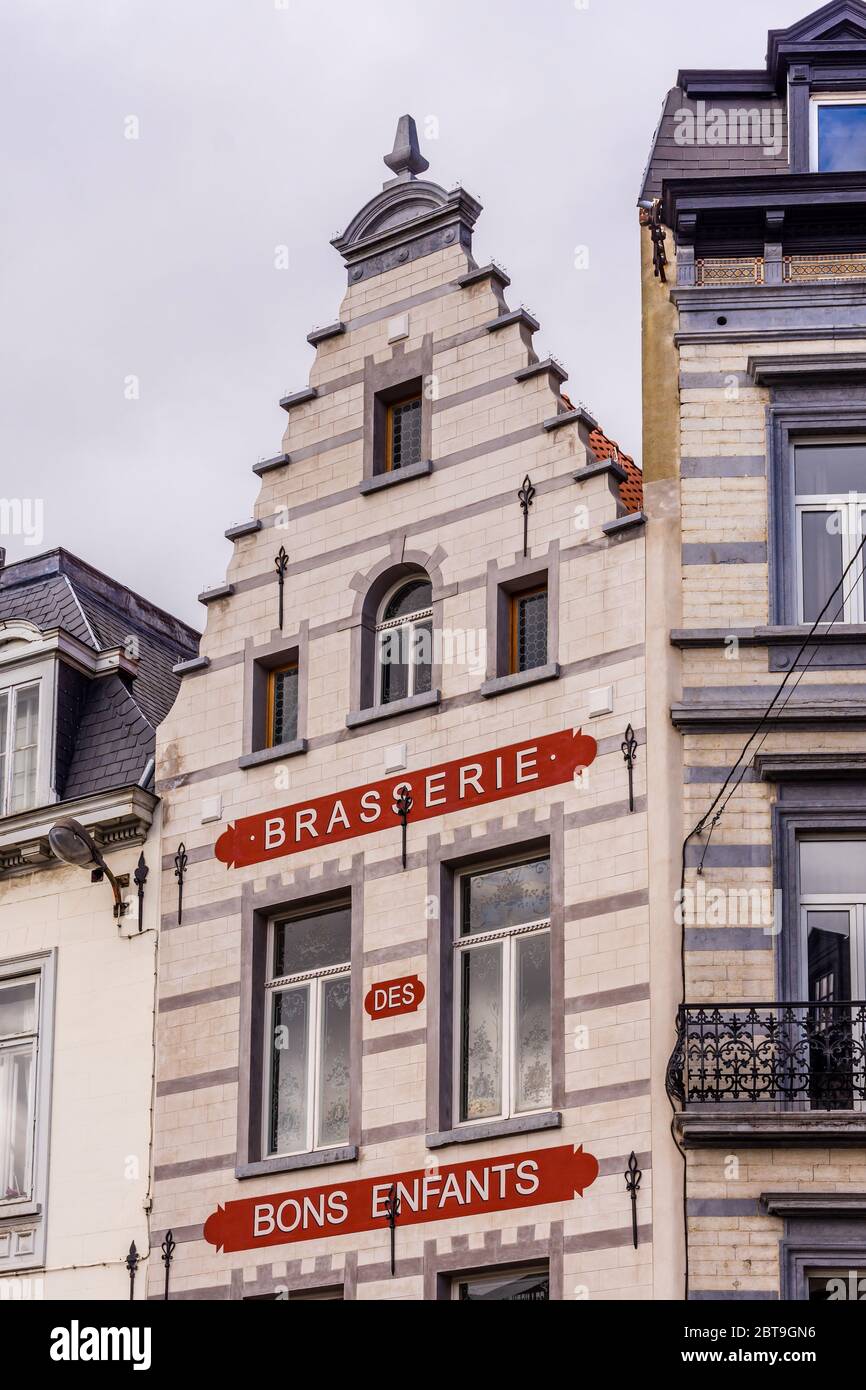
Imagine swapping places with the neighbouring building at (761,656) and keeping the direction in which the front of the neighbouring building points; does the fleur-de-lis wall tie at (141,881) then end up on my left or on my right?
on my right

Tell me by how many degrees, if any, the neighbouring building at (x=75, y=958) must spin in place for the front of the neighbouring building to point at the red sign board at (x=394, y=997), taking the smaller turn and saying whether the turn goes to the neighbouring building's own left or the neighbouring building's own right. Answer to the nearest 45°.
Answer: approximately 90° to the neighbouring building's own left

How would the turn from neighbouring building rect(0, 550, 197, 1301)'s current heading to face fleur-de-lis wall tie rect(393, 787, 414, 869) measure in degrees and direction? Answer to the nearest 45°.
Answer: approximately 90° to its left

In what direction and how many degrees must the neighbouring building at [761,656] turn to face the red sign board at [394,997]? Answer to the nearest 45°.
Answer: approximately 90° to its right

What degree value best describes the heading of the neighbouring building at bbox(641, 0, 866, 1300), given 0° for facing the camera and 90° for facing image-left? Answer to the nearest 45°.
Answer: approximately 0°

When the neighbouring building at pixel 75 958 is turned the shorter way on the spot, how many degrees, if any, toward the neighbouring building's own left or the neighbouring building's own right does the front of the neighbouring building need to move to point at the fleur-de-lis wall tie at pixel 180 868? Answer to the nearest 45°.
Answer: approximately 90° to the neighbouring building's own left

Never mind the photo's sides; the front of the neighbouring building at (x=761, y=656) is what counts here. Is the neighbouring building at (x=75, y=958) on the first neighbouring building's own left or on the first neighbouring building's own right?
on the first neighbouring building's own right

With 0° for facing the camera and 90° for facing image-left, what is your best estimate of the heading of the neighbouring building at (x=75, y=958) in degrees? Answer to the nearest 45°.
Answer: approximately 45°
